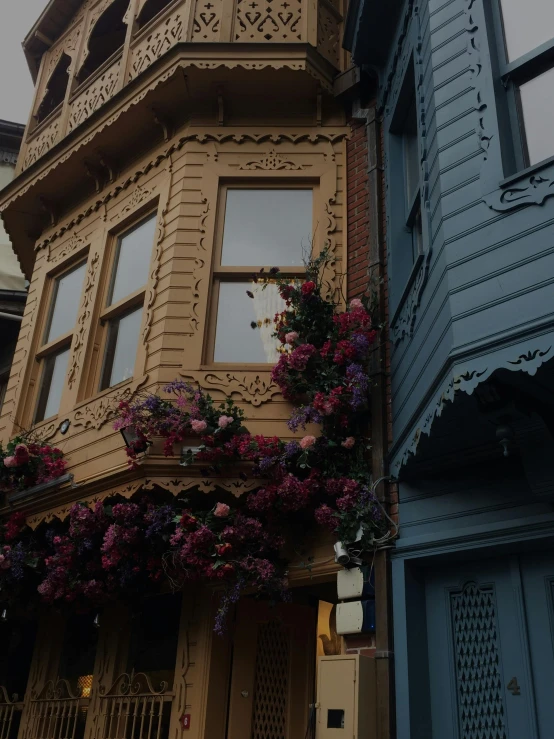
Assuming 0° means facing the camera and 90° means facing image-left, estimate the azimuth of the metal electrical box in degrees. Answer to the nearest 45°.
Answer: approximately 45°
